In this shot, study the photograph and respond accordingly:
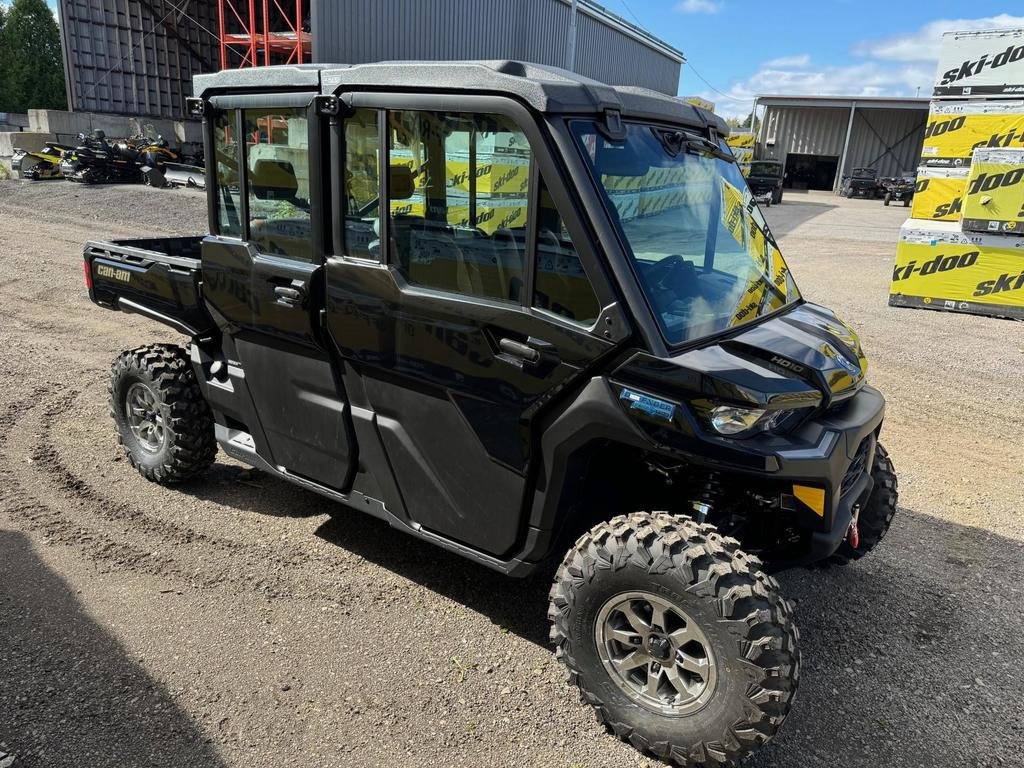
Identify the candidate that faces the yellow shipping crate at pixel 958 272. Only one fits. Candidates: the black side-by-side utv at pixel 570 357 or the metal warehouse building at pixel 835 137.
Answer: the metal warehouse building

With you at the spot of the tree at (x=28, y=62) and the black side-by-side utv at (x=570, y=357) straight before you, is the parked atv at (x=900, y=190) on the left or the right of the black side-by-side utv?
left

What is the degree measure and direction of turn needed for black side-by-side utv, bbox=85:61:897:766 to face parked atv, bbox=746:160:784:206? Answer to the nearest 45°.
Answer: approximately 135° to its left

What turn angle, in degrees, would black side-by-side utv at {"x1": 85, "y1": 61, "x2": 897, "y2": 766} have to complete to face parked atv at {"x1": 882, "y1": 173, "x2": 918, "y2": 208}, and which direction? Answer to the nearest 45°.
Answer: approximately 90° to its left

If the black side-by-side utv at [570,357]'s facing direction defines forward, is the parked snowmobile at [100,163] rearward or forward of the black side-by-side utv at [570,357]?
rearward

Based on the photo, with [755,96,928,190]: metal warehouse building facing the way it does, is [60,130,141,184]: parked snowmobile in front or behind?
in front

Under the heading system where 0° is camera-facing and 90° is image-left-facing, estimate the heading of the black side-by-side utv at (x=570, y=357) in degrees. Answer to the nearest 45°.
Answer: approximately 315°

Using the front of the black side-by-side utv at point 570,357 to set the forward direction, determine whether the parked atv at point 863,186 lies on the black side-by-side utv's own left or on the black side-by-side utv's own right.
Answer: on the black side-by-side utv's own left

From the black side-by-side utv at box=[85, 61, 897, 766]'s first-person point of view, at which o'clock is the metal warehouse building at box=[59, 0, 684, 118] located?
The metal warehouse building is roughly at 7 o'clock from the black side-by-side utv.

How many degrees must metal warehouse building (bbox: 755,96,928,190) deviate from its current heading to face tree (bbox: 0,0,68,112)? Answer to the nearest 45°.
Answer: approximately 90° to its right

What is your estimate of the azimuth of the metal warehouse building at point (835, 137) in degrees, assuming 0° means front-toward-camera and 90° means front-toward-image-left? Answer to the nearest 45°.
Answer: approximately 0°

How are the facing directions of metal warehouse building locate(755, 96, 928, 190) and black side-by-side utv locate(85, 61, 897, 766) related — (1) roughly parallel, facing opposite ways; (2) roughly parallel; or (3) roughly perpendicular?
roughly perpendicular

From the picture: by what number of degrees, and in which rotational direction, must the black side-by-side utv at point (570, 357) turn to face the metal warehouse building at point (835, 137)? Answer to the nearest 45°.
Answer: approximately 90° to its left
